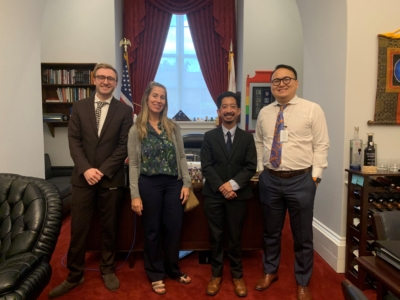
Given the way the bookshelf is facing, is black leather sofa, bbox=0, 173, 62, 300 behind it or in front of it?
in front

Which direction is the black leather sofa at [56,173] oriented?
to the viewer's right

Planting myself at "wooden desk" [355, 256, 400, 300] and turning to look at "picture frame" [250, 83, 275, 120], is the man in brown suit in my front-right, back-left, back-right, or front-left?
front-left

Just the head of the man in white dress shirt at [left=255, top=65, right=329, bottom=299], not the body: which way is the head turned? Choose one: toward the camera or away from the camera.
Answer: toward the camera

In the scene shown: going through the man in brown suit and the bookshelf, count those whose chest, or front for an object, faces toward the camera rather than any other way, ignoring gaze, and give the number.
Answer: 2

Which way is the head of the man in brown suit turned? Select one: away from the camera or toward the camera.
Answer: toward the camera

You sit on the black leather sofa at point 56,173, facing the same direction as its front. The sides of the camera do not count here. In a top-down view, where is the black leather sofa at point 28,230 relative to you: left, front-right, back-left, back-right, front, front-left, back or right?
right

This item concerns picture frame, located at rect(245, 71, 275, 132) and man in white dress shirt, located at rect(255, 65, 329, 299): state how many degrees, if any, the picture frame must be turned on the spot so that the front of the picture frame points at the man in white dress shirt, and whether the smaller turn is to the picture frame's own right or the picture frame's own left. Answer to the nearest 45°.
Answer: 0° — it already faces them

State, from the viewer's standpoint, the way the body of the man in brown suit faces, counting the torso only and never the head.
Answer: toward the camera

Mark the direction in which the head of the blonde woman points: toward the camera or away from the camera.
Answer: toward the camera

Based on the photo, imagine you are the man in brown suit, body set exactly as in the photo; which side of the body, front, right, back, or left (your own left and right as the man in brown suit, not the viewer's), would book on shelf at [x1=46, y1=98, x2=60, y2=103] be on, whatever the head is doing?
back
